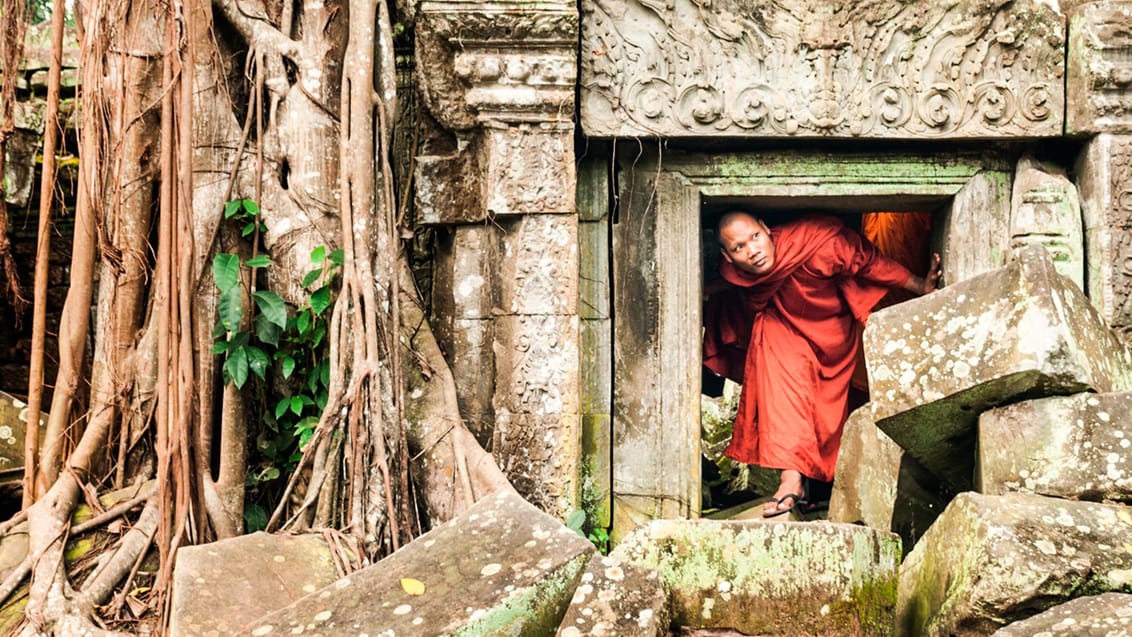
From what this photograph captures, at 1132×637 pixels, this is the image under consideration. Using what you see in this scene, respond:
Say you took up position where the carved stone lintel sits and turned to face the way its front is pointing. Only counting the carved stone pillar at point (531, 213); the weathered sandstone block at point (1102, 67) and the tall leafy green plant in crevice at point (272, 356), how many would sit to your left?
1

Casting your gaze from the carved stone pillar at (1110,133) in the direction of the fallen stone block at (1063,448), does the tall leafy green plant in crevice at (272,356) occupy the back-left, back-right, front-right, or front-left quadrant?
front-right

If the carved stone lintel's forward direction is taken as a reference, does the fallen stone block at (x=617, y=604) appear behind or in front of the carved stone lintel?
in front

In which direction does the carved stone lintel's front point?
toward the camera

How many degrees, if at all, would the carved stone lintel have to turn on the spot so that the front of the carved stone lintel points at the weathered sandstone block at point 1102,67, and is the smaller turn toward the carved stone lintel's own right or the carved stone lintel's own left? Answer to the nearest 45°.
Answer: approximately 90° to the carved stone lintel's own left

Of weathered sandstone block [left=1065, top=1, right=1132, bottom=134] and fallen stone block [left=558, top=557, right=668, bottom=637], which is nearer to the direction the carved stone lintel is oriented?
the fallen stone block

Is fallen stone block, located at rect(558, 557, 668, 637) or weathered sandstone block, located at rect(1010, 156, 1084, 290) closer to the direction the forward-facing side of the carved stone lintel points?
the fallen stone block

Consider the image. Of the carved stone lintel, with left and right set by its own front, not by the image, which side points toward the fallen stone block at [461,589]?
front

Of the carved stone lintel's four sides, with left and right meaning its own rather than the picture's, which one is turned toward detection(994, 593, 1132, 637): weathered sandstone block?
front

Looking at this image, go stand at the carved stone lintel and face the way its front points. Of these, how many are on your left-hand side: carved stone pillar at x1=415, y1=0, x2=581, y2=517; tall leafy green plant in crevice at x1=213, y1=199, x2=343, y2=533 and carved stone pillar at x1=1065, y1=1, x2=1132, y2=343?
1

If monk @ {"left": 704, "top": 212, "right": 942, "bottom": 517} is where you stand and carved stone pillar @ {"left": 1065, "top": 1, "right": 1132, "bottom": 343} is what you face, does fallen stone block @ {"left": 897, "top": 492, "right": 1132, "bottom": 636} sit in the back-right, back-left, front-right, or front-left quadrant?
front-right

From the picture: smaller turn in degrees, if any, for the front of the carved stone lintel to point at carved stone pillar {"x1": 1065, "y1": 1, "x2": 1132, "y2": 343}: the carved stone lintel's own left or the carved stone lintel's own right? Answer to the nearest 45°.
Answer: approximately 90° to the carved stone lintel's own left
